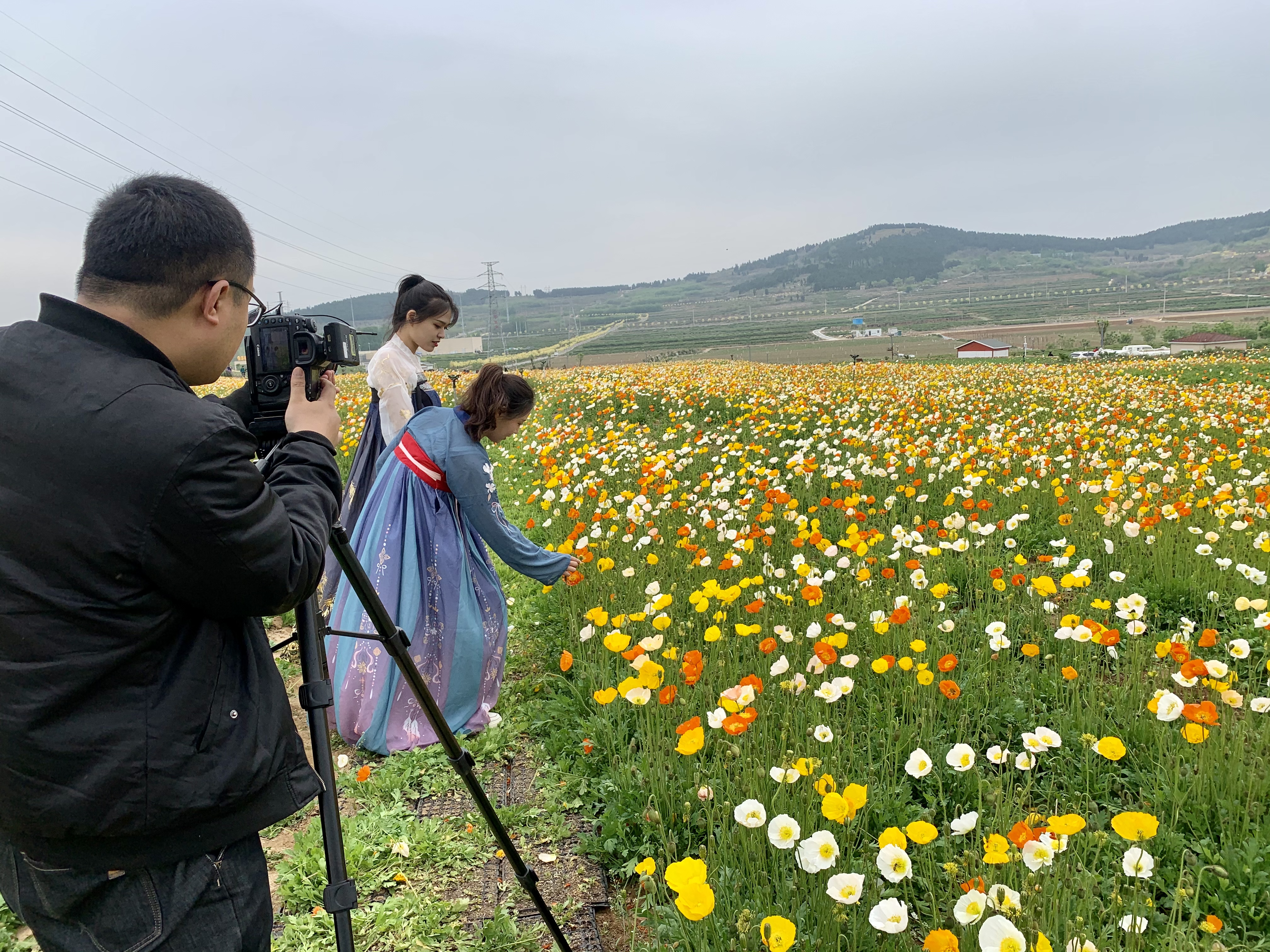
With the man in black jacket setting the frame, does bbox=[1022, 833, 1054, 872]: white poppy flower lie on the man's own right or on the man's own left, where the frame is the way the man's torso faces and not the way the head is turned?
on the man's own right

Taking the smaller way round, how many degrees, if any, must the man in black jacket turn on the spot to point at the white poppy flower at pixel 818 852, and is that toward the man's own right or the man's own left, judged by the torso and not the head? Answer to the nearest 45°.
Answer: approximately 45° to the man's own right

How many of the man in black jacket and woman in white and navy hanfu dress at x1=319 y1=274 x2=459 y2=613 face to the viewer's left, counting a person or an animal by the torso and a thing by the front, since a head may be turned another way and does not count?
0

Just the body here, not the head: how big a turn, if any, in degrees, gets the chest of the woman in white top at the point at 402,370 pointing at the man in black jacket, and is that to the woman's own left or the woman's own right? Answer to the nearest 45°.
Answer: approximately 90° to the woman's own right

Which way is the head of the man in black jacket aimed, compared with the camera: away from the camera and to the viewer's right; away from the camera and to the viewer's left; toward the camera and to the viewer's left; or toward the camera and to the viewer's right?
away from the camera and to the viewer's right

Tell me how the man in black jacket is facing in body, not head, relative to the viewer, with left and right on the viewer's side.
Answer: facing away from the viewer and to the right of the viewer
